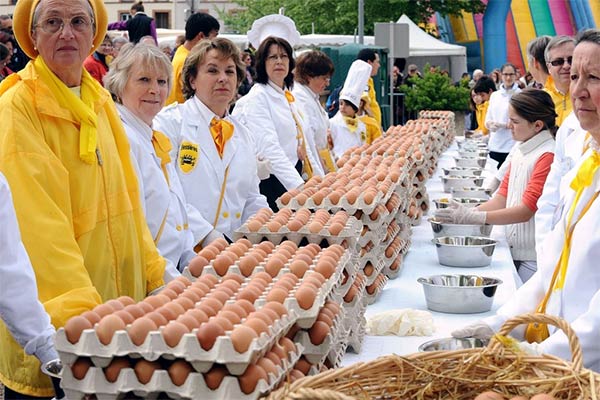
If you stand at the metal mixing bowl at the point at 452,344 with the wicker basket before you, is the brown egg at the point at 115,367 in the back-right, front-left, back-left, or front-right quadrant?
front-right

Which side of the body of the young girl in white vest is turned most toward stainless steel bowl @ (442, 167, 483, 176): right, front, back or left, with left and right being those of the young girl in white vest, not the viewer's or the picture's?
right

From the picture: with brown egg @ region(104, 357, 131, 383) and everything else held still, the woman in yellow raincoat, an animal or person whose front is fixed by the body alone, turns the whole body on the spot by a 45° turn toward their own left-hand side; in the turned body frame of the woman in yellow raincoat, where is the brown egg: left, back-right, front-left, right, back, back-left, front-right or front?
right

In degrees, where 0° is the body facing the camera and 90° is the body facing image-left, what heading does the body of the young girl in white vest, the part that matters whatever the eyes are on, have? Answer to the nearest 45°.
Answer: approximately 90°

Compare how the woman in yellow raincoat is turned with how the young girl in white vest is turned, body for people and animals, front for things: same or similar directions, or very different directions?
very different directions

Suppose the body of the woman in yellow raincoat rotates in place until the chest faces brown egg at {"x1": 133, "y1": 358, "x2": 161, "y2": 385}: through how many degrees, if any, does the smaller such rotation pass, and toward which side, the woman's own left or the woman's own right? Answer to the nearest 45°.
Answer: approximately 45° to the woman's own right

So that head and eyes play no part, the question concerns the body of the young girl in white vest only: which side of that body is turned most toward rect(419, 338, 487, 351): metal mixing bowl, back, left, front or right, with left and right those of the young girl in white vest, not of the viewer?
left

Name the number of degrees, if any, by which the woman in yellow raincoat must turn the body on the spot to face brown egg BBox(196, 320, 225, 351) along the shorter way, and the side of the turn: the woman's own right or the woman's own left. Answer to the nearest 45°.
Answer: approximately 45° to the woman's own right

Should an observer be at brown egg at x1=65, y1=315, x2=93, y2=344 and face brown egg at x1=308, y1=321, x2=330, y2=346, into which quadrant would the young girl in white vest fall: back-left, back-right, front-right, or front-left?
front-left

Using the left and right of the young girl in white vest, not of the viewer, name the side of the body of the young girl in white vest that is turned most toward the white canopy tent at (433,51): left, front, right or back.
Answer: right
